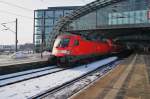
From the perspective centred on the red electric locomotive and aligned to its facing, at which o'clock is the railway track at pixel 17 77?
The railway track is roughly at 11 o'clock from the red electric locomotive.

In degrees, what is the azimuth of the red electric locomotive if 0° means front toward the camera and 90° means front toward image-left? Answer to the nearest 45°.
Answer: approximately 45°
